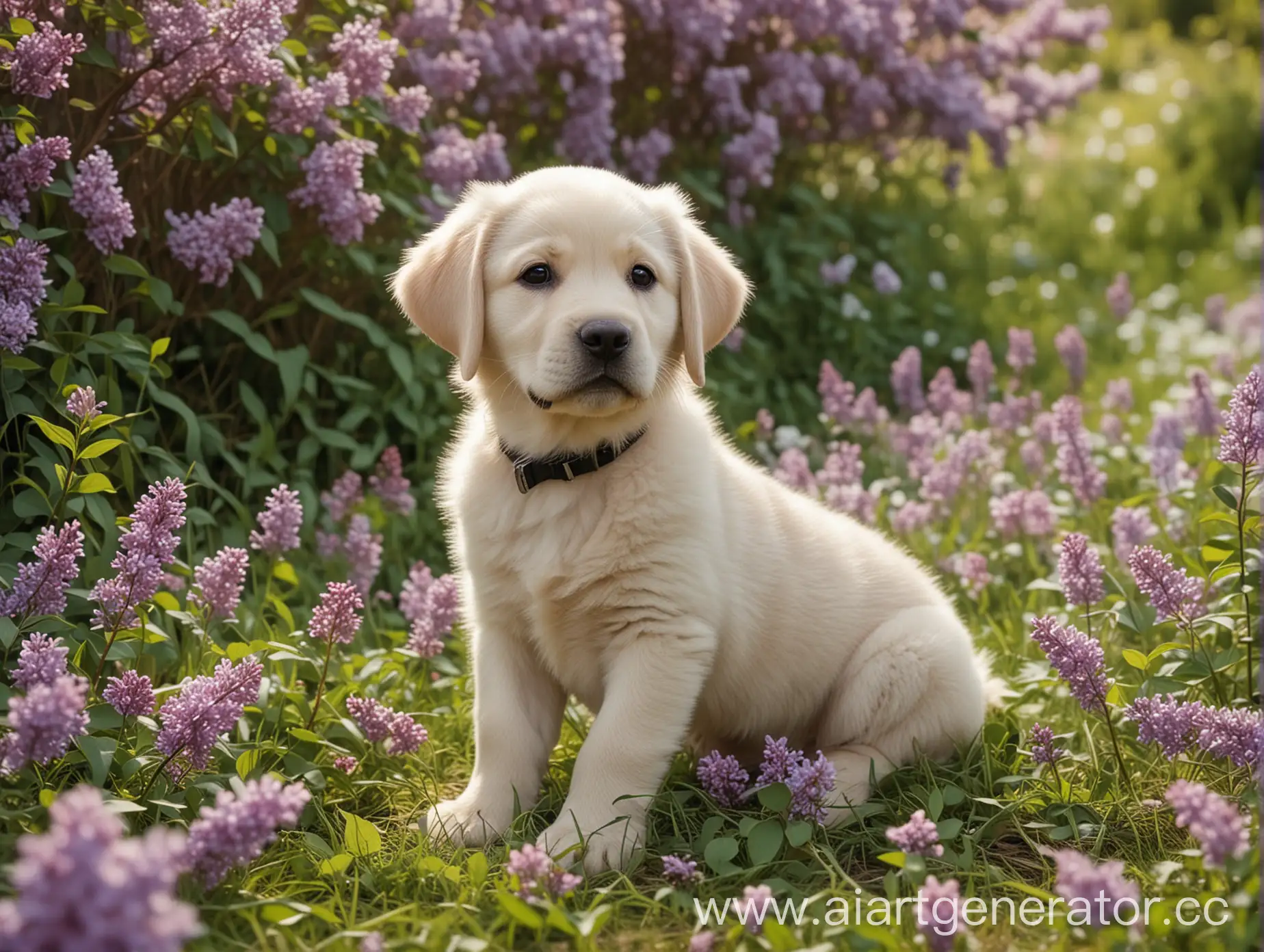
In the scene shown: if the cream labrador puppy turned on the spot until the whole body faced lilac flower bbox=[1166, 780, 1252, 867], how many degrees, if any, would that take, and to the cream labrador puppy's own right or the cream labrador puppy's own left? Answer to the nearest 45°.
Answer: approximately 90° to the cream labrador puppy's own left

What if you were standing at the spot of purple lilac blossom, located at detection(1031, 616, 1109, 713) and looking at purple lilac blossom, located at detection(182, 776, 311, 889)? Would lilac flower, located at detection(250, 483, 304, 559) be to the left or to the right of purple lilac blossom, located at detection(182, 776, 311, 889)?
right

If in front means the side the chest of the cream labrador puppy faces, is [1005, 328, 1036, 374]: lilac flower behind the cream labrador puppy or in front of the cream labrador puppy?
behind

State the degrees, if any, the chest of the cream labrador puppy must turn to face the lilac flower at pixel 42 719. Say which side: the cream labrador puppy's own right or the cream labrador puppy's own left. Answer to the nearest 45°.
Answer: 0° — it already faces it

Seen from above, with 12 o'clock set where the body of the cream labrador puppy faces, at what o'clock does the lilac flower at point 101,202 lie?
The lilac flower is roughly at 2 o'clock from the cream labrador puppy.

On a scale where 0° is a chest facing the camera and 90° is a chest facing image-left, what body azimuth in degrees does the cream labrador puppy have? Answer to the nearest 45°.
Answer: approximately 45°

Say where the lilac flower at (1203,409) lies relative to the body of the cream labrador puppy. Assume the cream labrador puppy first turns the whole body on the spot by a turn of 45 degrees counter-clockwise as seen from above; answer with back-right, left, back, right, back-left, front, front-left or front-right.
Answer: back-left

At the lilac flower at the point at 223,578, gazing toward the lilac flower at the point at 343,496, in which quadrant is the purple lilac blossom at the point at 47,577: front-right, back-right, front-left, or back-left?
back-left

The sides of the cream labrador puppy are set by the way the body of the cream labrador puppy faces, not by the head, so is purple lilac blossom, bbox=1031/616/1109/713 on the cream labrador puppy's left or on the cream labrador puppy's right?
on the cream labrador puppy's left

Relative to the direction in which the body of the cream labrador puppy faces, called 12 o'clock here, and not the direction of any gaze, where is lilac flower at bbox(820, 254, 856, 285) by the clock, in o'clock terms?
The lilac flower is roughly at 5 o'clock from the cream labrador puppy.
